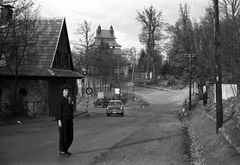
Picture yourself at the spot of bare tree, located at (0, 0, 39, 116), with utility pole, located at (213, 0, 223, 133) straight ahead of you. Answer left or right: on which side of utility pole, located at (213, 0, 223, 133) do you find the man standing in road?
right

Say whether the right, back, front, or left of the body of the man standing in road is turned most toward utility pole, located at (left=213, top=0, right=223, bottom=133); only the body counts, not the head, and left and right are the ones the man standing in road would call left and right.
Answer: left

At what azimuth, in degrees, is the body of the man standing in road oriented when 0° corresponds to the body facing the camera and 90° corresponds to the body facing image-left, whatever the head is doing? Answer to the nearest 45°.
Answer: approximately 315°

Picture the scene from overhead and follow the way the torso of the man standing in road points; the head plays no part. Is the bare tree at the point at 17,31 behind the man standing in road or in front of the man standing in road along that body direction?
behind
